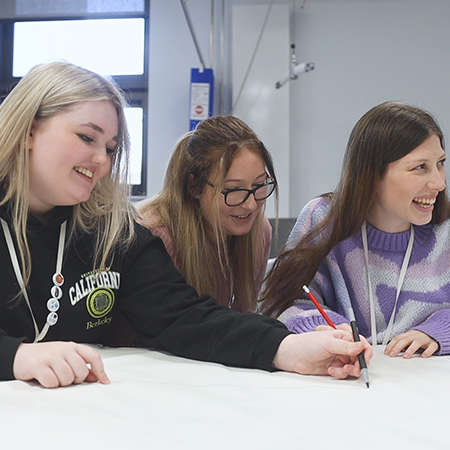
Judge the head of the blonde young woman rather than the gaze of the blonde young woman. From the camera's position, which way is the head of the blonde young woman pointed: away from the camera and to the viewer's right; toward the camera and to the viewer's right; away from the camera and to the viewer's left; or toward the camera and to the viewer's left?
toward the camera and to the viewer's right

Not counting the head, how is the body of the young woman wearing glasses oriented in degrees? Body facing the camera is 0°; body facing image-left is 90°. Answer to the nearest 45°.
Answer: approximately 315°
